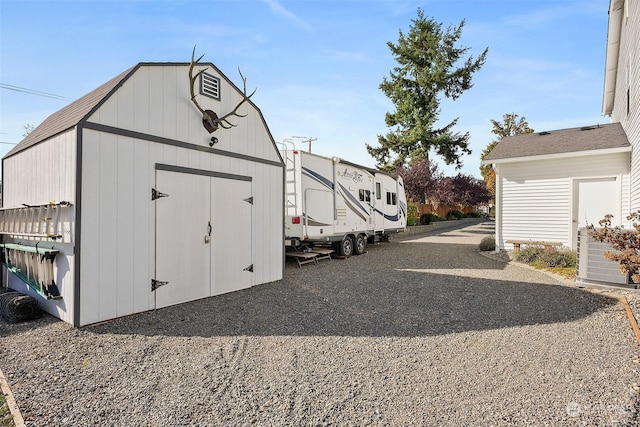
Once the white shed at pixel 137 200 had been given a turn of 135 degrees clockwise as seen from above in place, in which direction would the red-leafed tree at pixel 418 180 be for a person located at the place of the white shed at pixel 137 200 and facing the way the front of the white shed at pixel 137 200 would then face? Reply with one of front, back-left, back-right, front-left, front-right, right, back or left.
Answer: back-right

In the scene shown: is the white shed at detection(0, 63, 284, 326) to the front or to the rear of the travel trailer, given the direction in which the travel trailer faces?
to the rear

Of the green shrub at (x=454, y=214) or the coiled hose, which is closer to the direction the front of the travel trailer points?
the green shrub

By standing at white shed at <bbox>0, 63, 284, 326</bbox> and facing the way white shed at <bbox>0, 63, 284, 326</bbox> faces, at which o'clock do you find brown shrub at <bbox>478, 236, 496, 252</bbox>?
The brown shrub is roughly at 10 o'clock from the white shed.

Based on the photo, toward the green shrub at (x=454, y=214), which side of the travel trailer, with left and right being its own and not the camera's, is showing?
front

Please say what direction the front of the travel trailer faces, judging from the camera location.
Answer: facing away from the viewer and to the right of the viewer
